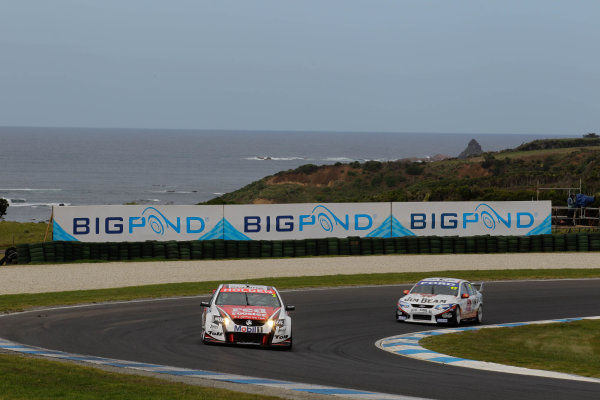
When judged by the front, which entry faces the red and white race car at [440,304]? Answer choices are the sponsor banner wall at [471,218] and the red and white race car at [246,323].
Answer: the sponsor banner wall

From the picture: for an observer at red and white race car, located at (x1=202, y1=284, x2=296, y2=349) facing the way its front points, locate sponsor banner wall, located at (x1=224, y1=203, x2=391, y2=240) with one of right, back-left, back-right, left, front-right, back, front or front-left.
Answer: back

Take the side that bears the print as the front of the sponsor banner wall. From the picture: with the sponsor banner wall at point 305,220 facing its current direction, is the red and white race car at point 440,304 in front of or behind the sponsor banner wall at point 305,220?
in front

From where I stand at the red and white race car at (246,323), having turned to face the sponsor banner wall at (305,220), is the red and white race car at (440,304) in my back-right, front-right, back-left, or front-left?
front-right

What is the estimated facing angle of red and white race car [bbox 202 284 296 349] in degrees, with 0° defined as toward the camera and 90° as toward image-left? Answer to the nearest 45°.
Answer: approximately 0°

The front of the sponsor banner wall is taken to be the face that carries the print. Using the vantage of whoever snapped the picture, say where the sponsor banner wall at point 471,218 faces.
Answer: facing the viewer

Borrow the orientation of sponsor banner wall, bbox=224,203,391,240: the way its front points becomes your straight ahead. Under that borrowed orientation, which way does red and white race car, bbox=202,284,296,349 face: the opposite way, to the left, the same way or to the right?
the same way

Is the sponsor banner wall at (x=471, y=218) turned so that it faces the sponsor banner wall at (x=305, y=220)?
no

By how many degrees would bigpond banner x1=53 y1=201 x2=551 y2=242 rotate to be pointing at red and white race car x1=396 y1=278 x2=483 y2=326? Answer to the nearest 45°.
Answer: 0° — it already faces it

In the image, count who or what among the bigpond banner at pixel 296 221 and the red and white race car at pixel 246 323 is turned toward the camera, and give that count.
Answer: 2

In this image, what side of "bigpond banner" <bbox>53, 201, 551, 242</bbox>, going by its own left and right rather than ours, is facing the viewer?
front

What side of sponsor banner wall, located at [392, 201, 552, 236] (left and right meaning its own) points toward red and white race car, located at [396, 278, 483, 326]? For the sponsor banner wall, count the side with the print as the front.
front

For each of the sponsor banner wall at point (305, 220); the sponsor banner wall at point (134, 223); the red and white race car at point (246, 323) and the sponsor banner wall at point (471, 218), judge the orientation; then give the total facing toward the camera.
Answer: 4

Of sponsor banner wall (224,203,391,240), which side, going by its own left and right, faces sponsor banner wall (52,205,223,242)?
right

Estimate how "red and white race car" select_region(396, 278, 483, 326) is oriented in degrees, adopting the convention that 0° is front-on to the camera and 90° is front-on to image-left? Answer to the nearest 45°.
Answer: approximately 45°

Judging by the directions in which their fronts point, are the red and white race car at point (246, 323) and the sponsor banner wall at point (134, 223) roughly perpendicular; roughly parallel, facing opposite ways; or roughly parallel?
roughly parallel

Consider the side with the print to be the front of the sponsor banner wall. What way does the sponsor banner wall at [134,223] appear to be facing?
toward the camera

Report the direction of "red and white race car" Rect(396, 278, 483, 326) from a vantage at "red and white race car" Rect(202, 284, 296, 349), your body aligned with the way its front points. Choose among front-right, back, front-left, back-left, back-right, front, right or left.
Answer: back-left
